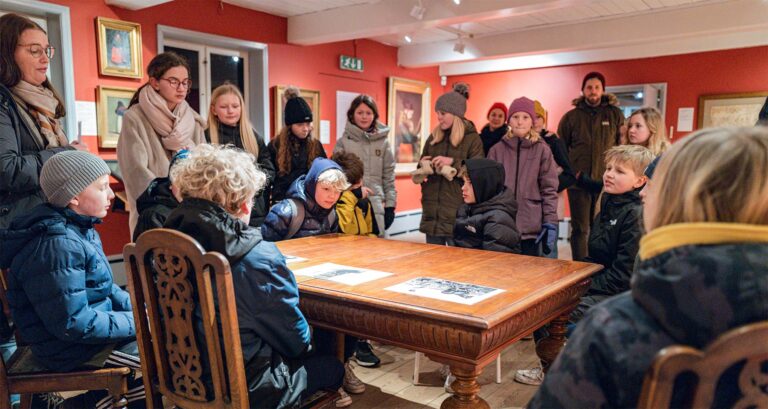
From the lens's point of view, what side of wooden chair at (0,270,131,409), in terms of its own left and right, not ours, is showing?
right

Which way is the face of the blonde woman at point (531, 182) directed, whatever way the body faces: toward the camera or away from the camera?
toward the camera

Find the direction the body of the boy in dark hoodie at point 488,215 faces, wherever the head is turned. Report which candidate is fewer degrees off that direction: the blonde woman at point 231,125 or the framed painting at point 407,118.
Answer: the blonde woman

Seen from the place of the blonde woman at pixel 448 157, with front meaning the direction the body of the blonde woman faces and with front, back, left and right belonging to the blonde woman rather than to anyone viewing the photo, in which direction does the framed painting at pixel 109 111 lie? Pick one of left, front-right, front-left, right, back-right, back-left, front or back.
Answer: front-right

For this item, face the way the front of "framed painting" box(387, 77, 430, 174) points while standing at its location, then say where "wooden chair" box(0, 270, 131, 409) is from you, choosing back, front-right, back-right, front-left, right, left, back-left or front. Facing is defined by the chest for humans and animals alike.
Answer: front-right

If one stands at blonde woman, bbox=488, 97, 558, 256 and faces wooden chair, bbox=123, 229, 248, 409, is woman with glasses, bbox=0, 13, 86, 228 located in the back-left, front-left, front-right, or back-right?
front-right

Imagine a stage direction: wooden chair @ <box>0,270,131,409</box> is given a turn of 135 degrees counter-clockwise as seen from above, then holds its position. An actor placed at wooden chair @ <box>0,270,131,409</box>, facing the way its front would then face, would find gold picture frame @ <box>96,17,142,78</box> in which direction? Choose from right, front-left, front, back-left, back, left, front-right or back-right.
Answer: front-right

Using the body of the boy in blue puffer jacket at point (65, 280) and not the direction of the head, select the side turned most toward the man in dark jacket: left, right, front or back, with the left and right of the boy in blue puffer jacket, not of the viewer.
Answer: front

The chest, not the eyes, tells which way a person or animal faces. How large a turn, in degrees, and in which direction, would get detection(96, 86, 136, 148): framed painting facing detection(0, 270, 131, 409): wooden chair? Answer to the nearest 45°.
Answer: approximately 45° to its right

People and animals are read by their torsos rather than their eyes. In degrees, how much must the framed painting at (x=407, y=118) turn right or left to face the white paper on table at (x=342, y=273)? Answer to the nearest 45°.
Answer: approximately 45° to its right

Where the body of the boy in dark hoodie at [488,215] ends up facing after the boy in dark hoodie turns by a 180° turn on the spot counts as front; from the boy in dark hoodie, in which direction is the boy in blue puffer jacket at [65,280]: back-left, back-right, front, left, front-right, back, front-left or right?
back

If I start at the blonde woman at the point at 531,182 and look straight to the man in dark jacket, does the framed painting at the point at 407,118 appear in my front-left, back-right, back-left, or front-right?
front-left

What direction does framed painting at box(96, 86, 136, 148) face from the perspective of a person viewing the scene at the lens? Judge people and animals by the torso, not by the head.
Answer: facing the viewer and to the right of the viewer

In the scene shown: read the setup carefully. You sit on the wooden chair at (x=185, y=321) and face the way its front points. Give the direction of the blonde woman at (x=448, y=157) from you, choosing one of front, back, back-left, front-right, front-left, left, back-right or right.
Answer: front

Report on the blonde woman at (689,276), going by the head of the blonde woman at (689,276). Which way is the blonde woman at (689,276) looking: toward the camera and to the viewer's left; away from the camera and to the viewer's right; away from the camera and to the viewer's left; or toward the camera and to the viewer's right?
away from the camera and to the viewer's left

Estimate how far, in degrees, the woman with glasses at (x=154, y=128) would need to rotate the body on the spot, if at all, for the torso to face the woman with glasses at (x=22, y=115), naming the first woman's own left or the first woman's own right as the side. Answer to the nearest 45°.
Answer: approximately 90° to the first woman's own right

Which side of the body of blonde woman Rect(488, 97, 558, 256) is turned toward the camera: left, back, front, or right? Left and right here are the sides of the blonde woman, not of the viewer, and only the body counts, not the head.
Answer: front
